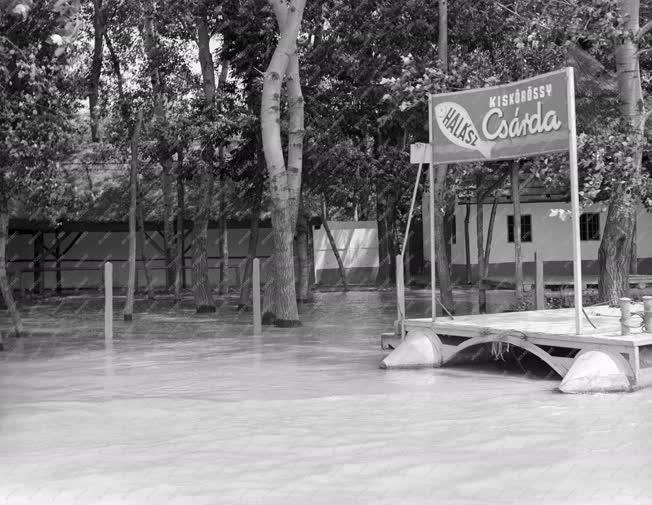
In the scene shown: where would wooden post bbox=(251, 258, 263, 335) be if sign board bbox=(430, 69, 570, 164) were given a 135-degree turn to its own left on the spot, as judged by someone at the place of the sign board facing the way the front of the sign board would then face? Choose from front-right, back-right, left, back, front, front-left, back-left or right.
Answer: back-left

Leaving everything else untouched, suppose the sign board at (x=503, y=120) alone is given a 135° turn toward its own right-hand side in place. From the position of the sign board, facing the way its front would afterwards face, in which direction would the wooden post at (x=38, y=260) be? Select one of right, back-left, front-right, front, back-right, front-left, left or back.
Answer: front-left

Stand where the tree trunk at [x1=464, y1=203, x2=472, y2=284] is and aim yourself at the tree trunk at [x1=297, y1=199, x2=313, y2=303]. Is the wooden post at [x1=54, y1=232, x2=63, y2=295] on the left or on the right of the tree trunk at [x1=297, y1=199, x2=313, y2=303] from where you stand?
right

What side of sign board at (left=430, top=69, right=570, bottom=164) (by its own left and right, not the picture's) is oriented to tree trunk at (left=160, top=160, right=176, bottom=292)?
right

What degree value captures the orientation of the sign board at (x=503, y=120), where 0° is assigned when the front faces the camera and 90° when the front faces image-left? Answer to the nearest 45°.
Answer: approximately 45°

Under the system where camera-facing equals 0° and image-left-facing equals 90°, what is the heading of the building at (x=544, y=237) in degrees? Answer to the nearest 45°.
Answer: approximately 0°

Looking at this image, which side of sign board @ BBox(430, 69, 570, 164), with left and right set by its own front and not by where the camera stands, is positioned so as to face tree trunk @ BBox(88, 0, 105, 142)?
right

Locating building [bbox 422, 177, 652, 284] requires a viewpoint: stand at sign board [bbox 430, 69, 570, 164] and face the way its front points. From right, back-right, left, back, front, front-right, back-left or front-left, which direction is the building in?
back-right

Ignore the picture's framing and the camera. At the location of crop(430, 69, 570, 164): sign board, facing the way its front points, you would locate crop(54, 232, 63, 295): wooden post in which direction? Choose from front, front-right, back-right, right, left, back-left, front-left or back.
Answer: right

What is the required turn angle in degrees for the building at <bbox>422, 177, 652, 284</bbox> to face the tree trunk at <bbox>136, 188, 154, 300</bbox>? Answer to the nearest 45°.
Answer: approximately 45° to its right
